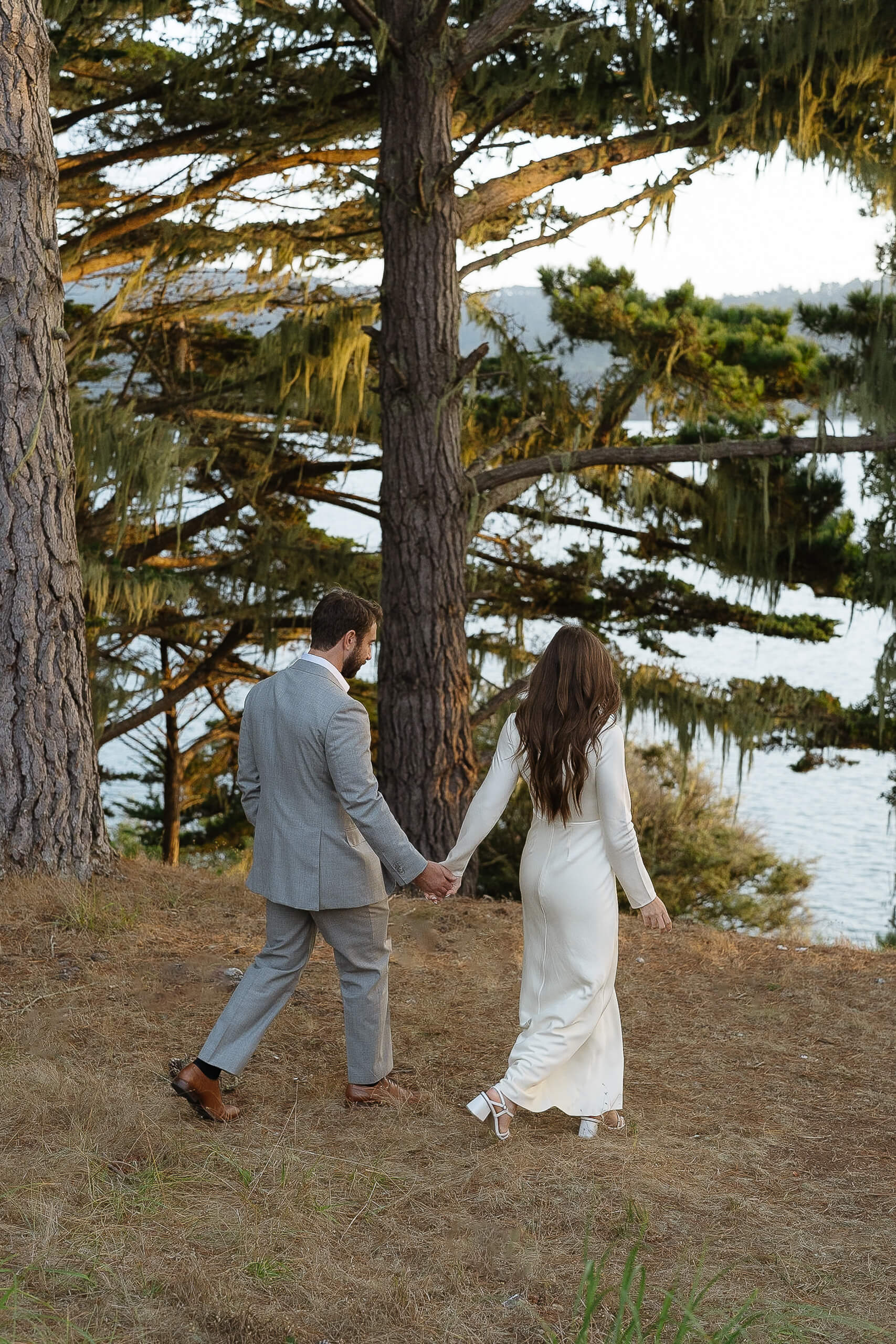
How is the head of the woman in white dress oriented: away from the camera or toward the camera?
away from the camera

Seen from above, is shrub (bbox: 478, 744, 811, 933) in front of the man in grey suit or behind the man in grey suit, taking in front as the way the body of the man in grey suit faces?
in front

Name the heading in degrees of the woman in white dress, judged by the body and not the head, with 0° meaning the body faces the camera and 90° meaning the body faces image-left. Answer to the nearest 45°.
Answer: approximately 225°

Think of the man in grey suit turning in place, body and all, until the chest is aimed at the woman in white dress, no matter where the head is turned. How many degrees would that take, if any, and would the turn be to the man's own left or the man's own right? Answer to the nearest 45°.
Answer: approximately 45° to the man's own right

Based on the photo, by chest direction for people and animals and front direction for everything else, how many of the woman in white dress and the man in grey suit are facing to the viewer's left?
0

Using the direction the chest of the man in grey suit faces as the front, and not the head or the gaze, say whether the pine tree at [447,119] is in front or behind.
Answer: in front

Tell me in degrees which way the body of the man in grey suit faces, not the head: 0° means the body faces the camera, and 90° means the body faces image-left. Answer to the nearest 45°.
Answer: approximately 225°

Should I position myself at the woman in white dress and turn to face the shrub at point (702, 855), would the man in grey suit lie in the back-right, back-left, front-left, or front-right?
back-left

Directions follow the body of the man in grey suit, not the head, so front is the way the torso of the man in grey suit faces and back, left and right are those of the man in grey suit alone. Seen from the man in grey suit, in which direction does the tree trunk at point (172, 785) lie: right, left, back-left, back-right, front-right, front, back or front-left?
front-left

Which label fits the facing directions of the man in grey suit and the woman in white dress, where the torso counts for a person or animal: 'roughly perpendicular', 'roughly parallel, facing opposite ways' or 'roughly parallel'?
roughly parallel

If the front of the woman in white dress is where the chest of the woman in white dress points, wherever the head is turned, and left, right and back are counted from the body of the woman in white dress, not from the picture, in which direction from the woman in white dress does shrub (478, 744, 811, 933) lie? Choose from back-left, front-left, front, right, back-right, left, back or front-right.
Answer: front-left
